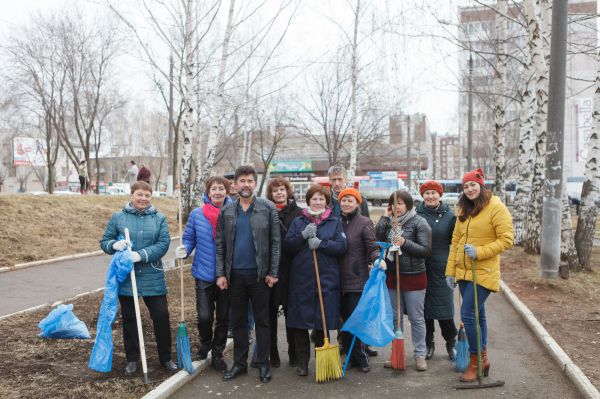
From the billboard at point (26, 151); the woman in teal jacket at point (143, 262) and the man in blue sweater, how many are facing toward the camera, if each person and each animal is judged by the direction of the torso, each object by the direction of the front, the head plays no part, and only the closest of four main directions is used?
3

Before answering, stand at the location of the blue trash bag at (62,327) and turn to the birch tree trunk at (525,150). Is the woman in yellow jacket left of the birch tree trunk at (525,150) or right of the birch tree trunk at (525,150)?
right

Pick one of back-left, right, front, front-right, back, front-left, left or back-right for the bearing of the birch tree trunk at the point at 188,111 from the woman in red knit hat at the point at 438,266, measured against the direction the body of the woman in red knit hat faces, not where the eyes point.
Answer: back-right

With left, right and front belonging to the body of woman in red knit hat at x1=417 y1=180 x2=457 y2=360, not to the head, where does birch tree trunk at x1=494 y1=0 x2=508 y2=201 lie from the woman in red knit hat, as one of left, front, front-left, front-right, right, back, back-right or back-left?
back

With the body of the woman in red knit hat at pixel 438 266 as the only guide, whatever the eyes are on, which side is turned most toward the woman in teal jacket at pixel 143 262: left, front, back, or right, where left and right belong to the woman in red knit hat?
right

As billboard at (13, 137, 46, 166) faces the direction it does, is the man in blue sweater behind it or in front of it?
in front

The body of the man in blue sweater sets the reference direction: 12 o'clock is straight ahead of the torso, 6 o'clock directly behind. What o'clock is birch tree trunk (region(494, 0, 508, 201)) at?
The birch tree trunk is roughly at 7 o'clock from the man in blue sweater.

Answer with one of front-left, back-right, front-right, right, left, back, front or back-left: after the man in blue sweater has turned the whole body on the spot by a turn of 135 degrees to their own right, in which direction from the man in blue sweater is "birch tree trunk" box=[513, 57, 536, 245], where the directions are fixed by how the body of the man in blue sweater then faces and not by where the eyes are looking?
right

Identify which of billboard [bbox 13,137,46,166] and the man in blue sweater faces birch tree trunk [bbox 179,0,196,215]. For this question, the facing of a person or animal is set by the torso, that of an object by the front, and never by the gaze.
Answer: the billboard

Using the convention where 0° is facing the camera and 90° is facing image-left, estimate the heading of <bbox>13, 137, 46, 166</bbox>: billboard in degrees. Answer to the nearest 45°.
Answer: approximately 0°
